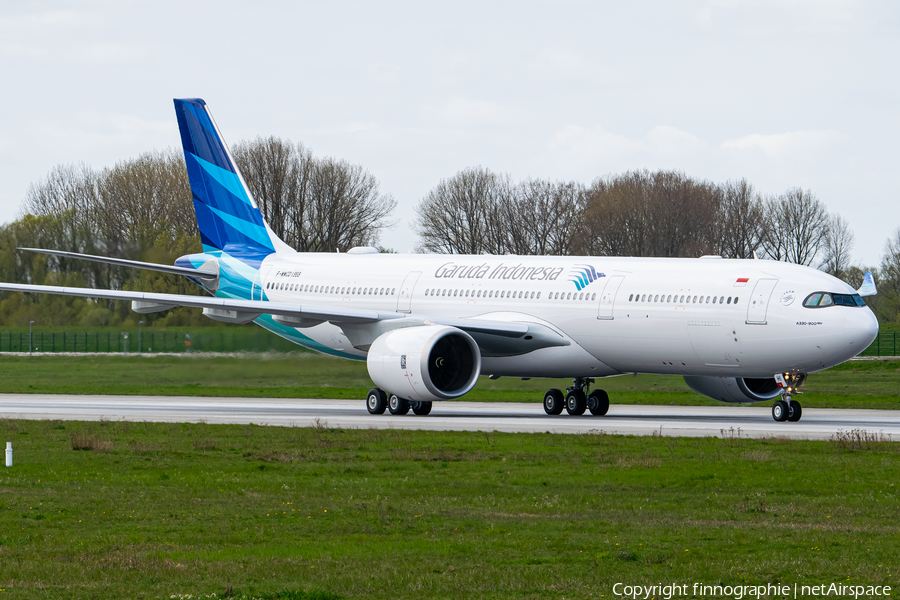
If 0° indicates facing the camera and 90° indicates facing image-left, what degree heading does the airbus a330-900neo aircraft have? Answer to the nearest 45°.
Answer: approximately 315°
